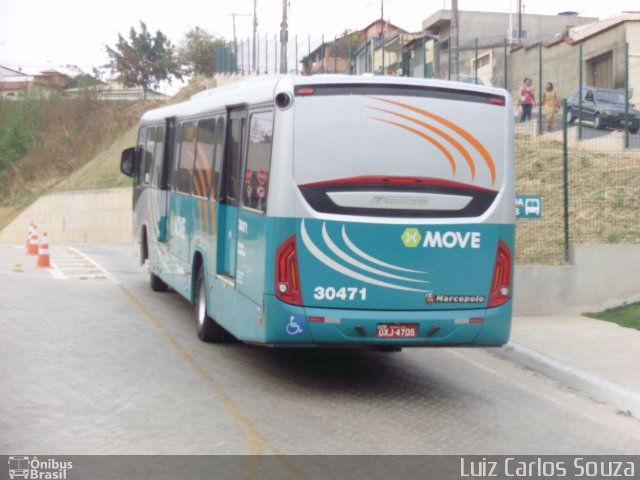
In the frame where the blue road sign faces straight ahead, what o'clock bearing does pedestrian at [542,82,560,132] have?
The pedestrian is roughly at 6 o'clock from the blue road sign.

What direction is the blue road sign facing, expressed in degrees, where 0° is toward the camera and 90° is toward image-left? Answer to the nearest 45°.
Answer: approximately 0°

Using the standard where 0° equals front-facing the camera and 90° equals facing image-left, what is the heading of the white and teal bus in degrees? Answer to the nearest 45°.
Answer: approximately 135°

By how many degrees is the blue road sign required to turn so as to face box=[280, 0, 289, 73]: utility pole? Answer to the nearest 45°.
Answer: approximately 180°

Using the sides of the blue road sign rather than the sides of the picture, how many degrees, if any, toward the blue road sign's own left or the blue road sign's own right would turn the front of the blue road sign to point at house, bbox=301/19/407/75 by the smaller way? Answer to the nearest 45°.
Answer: approximately 180°

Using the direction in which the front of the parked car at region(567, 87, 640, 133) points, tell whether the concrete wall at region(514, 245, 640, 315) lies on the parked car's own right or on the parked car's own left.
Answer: on the parked car's own right

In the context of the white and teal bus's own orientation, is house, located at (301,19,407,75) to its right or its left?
on its right

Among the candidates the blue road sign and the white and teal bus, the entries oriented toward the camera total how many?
1

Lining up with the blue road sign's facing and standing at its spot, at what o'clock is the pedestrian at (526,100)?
The pedestrian is roughly at 6 o'clock from the blue road sign.

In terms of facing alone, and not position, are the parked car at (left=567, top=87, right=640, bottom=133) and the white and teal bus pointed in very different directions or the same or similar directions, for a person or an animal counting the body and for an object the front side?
very different directions
